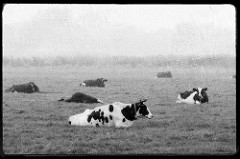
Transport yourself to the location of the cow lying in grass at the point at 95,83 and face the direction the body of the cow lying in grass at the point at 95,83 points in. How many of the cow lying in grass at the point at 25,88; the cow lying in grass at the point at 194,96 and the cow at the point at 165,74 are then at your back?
1

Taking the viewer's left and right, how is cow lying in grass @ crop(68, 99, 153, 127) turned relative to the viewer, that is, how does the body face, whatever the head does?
facing to the right of the viewer

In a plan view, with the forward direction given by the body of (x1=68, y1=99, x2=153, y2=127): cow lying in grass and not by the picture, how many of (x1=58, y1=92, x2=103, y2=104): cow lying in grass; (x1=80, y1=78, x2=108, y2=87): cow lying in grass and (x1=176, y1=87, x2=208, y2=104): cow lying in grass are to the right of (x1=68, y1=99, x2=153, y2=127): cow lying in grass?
0

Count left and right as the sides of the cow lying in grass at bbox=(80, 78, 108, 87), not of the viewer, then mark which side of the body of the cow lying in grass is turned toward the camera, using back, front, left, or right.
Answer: right

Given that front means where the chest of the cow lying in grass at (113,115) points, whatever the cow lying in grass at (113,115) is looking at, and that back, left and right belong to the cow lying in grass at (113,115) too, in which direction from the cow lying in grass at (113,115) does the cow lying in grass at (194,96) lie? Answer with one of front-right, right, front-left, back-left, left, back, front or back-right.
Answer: front-left

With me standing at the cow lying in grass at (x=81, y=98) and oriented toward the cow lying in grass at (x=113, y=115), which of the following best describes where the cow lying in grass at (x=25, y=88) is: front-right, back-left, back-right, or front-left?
back-right

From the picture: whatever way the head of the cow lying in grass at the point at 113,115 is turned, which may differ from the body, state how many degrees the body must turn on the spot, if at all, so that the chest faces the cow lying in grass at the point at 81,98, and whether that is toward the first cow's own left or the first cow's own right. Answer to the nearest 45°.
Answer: approximately 135° to the first cow's own left

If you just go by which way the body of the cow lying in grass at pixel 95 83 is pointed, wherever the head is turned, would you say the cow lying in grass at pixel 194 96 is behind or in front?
in front

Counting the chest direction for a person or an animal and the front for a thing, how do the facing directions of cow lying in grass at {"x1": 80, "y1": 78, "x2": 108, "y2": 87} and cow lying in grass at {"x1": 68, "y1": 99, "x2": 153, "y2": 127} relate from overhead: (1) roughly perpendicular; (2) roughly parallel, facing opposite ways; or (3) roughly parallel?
roughly parallel
